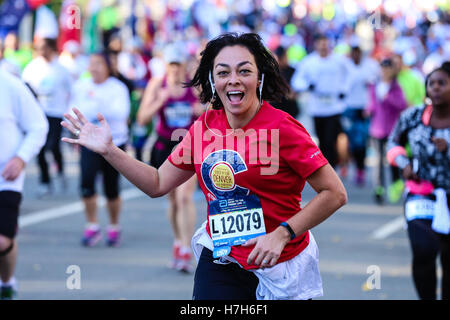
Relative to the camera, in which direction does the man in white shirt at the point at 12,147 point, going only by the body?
toward the camera

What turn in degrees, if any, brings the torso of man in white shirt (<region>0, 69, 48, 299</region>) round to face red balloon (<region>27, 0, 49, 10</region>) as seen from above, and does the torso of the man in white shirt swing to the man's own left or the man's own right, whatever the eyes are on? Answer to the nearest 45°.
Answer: approximately 180°

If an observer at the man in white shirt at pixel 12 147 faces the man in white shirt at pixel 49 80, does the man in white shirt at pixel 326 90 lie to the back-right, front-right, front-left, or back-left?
front-right

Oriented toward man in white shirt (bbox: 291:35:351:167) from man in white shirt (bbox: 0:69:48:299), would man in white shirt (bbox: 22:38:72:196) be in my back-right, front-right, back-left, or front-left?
front-left

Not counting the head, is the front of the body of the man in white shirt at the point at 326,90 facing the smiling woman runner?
yes

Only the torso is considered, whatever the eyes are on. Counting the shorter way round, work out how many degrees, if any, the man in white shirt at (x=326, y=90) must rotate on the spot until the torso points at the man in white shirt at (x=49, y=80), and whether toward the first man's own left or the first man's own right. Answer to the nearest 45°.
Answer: approximately 45° to the first man's own right

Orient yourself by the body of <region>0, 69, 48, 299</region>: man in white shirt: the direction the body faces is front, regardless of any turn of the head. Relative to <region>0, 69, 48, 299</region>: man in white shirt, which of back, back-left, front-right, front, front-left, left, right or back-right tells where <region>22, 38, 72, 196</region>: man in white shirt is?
back

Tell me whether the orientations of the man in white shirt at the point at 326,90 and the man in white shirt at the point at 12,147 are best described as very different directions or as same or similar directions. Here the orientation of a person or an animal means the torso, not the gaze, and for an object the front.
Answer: same or similar directions

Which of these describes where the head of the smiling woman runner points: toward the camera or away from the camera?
toward the camera

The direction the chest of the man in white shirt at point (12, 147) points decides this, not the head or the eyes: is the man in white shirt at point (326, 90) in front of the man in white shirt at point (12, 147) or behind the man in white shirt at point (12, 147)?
behind

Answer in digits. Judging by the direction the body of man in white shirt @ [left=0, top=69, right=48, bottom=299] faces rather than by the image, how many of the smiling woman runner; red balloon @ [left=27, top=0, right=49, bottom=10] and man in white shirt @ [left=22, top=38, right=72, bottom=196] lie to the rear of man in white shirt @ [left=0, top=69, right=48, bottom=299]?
2
